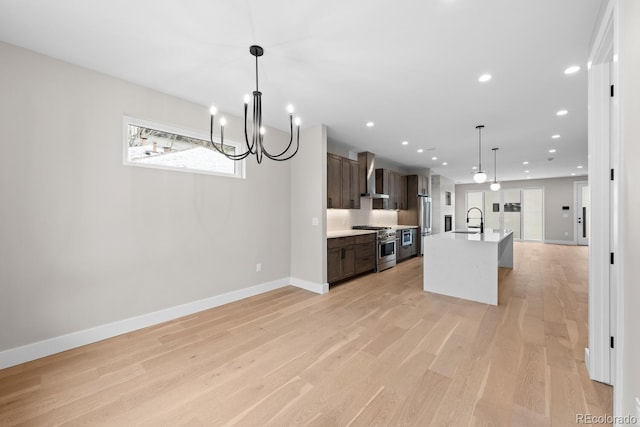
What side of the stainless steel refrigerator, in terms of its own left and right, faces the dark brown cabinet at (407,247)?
right

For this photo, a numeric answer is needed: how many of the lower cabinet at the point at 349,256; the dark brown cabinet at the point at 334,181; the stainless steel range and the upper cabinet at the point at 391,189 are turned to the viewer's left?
0

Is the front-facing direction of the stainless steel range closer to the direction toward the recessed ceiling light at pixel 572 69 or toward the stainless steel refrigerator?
the recessed ceiling light

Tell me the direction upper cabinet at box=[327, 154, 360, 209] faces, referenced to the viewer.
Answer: facing the viewer and to the right of the viewer

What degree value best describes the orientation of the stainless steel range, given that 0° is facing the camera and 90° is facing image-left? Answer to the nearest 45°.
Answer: approximately 315°

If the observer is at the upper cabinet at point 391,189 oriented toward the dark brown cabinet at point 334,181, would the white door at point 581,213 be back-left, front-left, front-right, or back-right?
back-left

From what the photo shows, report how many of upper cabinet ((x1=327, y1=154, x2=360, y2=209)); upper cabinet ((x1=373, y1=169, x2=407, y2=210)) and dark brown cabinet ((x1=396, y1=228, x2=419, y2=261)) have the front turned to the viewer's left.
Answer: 0

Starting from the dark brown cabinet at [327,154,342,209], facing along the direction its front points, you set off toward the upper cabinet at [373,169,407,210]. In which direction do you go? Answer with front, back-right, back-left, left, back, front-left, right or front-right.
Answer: left

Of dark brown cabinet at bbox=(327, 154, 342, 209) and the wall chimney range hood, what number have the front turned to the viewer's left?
0

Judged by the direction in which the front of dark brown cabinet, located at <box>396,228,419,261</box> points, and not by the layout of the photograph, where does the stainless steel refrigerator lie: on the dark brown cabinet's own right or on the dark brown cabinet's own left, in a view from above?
on the dark brown cabinet's own left
